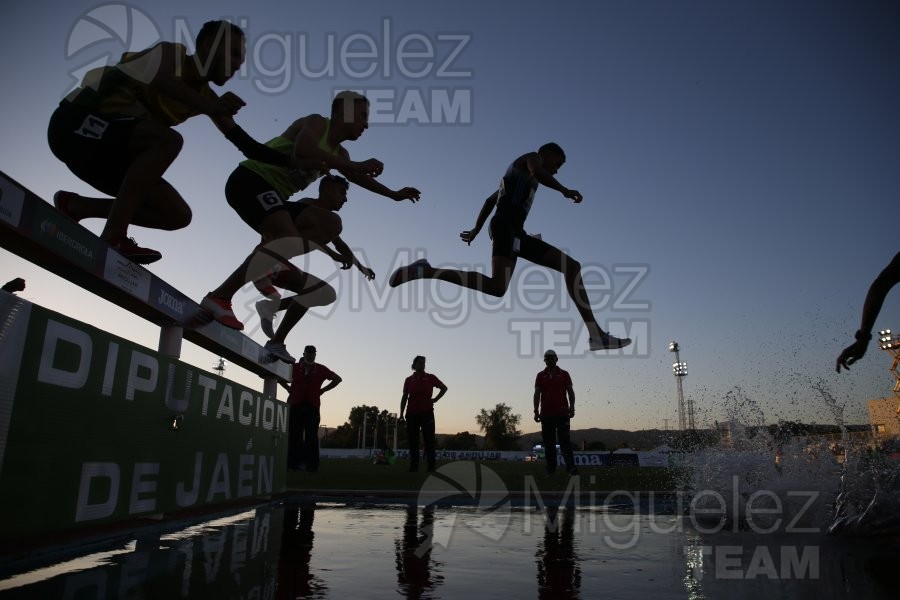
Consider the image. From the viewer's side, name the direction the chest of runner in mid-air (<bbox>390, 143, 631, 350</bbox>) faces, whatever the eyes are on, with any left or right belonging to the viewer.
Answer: facing to the right of the viewer

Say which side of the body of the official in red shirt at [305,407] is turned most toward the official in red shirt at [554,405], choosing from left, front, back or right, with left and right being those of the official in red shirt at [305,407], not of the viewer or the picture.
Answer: left

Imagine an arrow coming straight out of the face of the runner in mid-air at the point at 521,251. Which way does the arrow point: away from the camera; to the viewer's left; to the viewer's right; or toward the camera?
to the viewer's right

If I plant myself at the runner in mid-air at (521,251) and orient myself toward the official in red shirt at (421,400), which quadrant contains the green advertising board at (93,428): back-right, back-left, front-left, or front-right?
back-left

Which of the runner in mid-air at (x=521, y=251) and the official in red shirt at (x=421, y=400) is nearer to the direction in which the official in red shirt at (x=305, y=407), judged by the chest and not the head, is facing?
the runner in mid-air

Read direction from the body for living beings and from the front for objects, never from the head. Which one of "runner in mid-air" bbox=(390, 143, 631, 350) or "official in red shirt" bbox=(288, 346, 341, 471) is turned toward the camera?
the official in red shirt

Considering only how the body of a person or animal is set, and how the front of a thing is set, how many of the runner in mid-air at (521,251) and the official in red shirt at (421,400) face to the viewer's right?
1

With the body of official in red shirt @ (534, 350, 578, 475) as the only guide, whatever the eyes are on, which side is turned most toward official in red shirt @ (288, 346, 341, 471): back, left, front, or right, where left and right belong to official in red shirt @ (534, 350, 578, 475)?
right

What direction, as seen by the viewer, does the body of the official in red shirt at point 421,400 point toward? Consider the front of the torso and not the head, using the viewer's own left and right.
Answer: facing the viewer

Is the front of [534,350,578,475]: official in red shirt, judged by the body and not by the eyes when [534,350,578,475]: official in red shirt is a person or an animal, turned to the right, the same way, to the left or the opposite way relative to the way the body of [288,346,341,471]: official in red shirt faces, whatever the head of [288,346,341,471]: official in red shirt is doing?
the same way

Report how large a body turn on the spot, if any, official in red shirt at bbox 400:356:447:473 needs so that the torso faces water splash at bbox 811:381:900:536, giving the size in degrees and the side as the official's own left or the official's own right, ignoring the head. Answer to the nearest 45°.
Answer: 0° — they already face it

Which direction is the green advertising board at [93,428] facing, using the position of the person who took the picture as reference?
facing the viewer and to the right of the viewer

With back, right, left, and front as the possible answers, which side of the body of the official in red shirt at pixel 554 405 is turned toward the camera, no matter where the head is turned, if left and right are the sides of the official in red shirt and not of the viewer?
front

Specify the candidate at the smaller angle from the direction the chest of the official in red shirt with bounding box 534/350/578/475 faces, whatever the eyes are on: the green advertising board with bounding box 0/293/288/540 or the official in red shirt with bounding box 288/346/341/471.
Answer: the green advertising board

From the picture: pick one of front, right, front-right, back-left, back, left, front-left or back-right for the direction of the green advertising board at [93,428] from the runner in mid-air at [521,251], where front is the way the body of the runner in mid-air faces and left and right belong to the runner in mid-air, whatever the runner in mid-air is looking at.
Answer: back-right

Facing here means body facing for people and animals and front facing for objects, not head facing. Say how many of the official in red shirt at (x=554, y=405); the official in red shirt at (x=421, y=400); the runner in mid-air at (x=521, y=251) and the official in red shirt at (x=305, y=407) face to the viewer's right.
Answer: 1

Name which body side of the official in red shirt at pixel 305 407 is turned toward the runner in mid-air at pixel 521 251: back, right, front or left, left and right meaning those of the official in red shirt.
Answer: front
